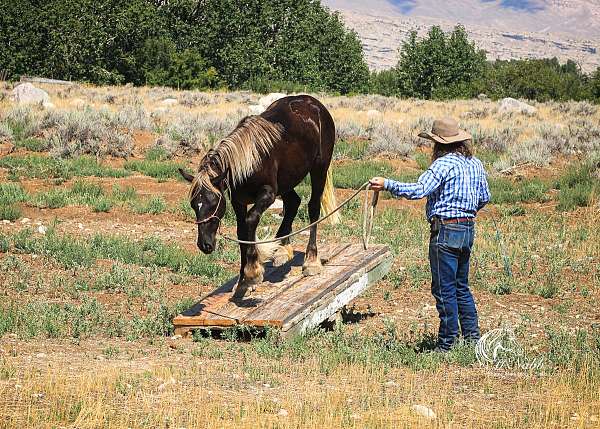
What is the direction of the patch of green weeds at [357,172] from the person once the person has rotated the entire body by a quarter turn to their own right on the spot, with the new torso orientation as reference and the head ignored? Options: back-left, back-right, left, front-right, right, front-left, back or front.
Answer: front-left

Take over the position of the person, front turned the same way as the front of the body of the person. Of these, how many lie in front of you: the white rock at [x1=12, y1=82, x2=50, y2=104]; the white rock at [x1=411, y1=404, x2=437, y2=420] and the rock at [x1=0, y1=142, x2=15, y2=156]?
2

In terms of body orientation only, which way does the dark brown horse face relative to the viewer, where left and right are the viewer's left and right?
facing the viewer and to the left of the viewer

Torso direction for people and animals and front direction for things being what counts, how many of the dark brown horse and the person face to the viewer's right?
0

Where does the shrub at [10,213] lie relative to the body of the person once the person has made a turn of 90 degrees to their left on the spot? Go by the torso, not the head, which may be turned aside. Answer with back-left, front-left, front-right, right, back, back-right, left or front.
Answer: right

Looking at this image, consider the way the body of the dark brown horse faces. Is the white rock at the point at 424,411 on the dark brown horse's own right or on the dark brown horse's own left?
on the dark brown horse's own left

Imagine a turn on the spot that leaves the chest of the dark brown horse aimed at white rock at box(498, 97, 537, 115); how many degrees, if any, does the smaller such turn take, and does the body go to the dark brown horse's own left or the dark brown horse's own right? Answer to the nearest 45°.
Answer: approximately 135° to the dark brown horse's own right

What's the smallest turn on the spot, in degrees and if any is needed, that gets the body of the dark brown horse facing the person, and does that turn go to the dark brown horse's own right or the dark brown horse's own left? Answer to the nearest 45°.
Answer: approximately 90° to the dark brown horse's own left

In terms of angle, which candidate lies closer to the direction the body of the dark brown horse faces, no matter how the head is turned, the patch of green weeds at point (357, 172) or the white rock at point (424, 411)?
the white rock

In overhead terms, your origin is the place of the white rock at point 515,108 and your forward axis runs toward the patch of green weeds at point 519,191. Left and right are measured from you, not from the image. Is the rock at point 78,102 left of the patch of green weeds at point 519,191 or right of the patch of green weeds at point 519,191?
right

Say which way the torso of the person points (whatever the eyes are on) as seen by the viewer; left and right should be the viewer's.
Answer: facing away from the viewer and to the left of the viewer

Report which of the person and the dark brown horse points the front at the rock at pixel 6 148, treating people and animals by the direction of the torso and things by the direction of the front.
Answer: the person

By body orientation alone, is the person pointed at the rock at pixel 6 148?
yes

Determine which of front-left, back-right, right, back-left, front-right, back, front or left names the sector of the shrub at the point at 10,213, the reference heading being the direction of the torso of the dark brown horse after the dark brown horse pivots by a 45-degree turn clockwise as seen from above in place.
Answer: front-right
